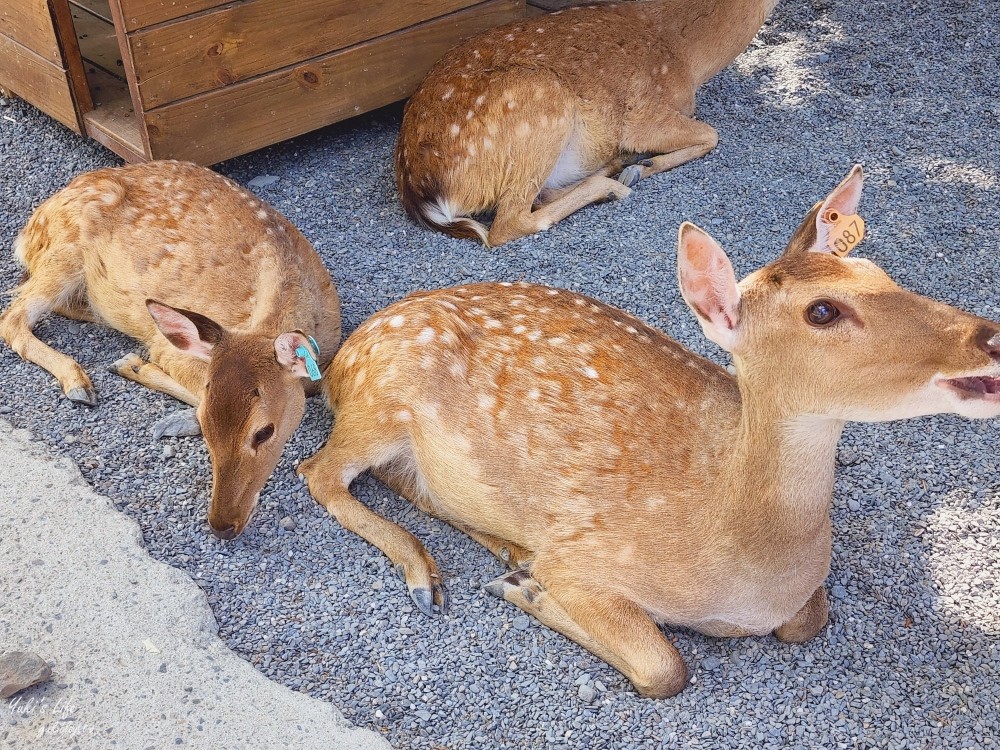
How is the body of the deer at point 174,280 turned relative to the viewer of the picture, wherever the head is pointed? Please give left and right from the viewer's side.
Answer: facing the viewer and to the right of the viewer

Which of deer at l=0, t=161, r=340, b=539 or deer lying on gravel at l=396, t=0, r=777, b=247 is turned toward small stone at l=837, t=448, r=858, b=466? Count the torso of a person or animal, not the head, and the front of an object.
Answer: the deer

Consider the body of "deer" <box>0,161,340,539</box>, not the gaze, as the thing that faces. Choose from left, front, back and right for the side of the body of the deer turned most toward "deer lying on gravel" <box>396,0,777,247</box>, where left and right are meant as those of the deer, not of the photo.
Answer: left

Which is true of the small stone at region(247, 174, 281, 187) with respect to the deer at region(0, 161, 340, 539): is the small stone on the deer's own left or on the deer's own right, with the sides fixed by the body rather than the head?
on the deer's own left

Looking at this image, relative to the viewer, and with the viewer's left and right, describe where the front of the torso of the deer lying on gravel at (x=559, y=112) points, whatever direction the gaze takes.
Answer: facing away from the viewer and to the right of the viewer

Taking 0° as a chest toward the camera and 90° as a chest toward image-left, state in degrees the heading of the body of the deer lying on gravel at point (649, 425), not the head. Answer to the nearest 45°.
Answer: approximately 315°

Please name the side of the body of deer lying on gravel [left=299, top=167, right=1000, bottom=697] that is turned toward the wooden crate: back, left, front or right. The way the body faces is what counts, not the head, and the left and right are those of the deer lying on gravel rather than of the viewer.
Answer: back

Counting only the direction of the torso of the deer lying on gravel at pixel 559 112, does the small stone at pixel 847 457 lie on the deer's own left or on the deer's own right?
on the deer's own right

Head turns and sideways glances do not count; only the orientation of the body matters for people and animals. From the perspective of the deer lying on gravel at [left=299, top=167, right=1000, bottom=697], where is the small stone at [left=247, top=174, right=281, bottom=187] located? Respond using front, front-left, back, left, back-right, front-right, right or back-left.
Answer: back

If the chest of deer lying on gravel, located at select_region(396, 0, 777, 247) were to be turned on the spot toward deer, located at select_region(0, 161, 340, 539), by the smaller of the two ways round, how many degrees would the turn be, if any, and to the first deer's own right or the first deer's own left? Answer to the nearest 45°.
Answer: approximately 180°

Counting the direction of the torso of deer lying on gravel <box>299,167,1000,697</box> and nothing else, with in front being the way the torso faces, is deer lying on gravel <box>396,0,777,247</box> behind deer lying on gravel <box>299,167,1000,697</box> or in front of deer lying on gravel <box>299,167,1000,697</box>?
behind

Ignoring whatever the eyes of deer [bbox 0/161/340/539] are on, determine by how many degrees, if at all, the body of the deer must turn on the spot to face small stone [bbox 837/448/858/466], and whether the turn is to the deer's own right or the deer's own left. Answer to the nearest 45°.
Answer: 0° — it already faces it

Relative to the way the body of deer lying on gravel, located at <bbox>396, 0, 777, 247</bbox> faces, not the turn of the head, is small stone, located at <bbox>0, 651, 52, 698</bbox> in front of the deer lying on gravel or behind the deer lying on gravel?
behind

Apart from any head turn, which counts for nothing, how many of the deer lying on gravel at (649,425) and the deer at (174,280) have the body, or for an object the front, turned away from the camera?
0
